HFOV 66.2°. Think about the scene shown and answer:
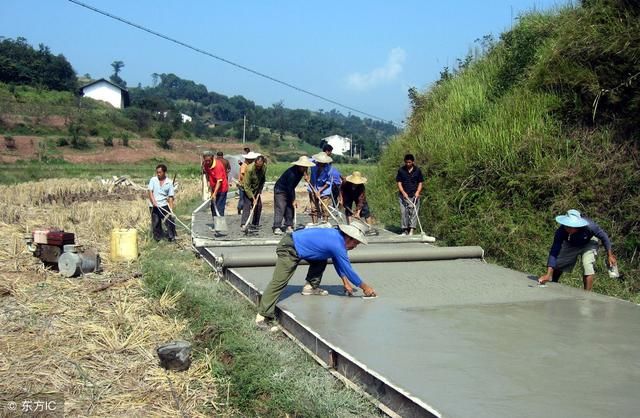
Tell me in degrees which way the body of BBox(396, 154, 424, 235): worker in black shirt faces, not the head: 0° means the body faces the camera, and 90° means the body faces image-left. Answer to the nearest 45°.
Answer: approximately 0°

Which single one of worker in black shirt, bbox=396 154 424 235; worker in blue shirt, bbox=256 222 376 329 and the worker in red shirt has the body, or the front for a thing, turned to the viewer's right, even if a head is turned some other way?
the worker in blue shirt

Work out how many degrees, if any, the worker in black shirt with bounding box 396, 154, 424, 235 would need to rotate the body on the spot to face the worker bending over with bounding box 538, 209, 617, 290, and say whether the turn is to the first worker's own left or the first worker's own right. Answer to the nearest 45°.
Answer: approximately 45° to the first worker's own left

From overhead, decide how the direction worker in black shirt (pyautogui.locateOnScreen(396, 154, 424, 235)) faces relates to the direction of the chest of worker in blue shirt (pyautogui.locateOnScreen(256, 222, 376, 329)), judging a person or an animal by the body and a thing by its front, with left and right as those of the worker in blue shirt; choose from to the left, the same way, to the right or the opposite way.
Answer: to the right

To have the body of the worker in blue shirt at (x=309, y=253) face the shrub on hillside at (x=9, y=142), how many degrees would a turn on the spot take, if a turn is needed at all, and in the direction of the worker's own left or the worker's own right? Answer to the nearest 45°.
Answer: approximately 135° to the worker's own left

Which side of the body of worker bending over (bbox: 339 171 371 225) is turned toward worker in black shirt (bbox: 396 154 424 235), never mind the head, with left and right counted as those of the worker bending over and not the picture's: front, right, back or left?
left

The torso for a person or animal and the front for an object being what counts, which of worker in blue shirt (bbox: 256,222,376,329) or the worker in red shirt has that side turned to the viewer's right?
the worker in blue shirt

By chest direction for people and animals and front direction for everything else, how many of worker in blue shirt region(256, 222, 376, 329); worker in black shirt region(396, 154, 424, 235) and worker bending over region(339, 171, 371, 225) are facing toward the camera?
2

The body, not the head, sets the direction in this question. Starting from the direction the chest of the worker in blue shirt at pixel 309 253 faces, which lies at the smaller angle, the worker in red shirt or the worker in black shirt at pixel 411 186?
the worker in black shirt
